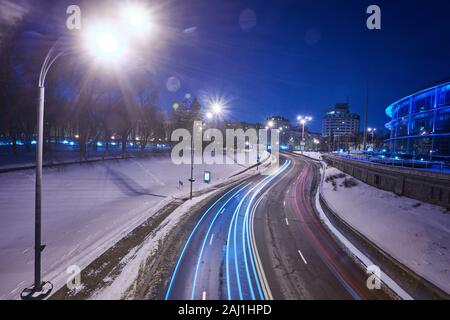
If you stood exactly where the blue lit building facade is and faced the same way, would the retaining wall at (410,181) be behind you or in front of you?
in front

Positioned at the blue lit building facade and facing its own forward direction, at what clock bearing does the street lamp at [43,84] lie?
The street lamp is roughly at 11 o'clock from the blue lit building facade.

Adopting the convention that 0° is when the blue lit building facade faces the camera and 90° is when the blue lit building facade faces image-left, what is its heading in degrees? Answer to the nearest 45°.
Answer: approximately 45°

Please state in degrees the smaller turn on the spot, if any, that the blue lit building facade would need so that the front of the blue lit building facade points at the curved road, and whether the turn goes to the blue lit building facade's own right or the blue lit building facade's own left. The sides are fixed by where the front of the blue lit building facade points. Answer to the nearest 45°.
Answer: approximately 45° to the blue lit building facade's own left

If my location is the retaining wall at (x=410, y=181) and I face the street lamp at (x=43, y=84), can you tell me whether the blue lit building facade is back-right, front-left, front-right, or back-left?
back-right
